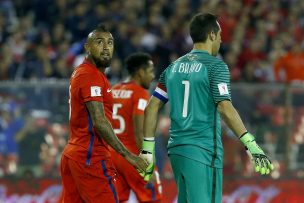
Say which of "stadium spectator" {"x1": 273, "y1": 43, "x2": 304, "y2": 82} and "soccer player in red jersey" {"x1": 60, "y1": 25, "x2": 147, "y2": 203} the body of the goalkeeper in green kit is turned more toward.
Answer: the stadium spectator

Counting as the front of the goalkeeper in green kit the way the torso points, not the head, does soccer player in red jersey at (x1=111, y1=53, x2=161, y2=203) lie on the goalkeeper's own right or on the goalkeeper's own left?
on the goalkeeper's own left

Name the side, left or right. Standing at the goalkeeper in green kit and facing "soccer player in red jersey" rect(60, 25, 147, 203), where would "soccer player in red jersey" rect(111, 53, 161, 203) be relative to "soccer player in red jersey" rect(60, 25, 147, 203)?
right

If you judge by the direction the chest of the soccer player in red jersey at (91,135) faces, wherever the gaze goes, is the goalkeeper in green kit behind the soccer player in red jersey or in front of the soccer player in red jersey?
in front

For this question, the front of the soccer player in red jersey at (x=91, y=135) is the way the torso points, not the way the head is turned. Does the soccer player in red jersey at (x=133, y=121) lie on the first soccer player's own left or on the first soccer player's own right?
on the first soccer player's own left

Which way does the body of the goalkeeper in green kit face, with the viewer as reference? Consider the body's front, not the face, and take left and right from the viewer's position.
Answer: facing away from the viewer and to the right of the viewer
